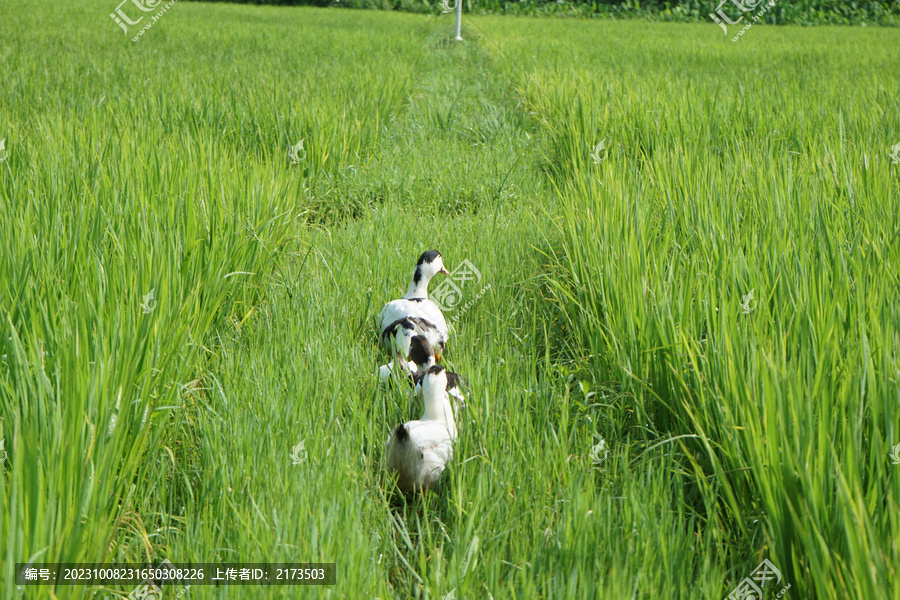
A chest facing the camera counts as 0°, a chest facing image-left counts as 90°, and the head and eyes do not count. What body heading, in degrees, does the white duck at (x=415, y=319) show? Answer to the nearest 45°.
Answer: approximately 180°

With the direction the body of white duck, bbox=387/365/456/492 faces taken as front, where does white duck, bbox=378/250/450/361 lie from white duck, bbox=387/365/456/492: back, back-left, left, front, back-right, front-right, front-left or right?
front-left

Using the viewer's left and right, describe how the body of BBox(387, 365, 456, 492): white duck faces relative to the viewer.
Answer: facing away from the viewer and to the right of the viewer

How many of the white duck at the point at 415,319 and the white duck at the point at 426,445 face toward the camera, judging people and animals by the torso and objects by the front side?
0

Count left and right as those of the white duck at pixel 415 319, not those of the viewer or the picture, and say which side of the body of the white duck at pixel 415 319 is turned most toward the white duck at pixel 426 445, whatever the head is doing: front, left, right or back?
back
